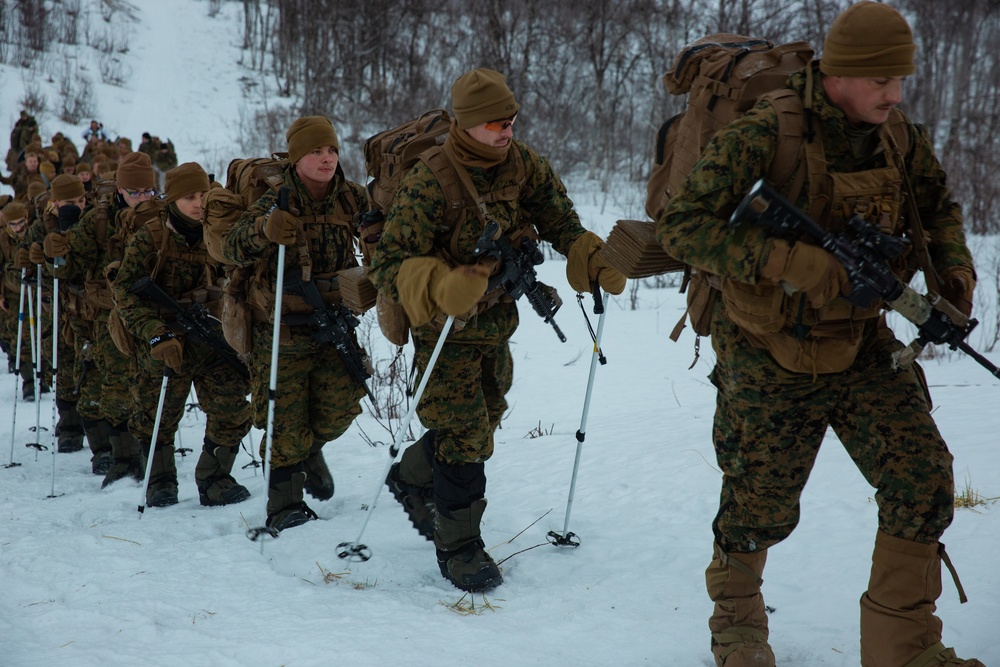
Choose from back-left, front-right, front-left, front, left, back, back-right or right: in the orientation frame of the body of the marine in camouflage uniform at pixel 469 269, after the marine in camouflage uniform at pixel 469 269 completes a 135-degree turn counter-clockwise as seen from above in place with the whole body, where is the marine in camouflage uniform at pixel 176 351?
front-left

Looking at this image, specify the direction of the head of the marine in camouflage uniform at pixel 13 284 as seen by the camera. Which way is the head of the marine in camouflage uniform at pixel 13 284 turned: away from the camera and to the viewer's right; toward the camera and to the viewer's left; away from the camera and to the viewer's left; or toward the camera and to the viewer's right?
toward the camera and to the viewer's right

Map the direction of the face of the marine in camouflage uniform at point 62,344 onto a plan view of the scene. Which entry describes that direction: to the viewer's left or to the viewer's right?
to the viewer's right

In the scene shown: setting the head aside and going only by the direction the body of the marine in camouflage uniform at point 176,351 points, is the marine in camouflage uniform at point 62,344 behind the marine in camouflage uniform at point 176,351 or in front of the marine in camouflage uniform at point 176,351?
behind

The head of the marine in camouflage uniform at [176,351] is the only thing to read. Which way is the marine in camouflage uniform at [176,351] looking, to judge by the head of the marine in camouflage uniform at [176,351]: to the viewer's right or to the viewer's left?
to the viewer's right

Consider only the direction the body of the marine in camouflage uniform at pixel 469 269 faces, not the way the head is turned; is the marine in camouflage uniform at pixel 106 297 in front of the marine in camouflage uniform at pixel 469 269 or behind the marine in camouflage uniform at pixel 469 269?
behind

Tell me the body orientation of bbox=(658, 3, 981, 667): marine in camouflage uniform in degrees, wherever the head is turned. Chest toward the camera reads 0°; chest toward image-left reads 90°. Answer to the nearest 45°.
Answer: approximately 315°

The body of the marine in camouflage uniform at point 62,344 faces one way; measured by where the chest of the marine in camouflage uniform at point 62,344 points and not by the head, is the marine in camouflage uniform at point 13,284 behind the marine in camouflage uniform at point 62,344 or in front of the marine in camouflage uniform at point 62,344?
behind

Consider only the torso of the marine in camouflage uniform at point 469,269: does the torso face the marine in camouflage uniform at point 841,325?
yes

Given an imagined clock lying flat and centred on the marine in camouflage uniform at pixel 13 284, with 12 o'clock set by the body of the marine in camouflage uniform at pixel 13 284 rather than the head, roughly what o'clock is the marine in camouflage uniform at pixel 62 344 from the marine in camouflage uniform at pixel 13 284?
the marine in camouflage uniform at pixel 62 344 is roughly at 1 o'clock from the marine in camouflage uniform at pixel 13 284.

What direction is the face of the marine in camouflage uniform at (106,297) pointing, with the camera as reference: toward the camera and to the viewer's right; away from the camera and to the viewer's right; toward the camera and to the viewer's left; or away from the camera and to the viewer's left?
toward the camera and to the viewer's right

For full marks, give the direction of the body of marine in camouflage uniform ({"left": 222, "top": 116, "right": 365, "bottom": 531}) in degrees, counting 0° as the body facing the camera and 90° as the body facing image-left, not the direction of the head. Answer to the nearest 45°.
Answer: approximately 315°

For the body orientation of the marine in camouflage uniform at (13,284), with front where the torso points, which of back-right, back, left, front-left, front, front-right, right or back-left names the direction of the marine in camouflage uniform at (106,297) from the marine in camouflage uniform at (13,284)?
front-right
